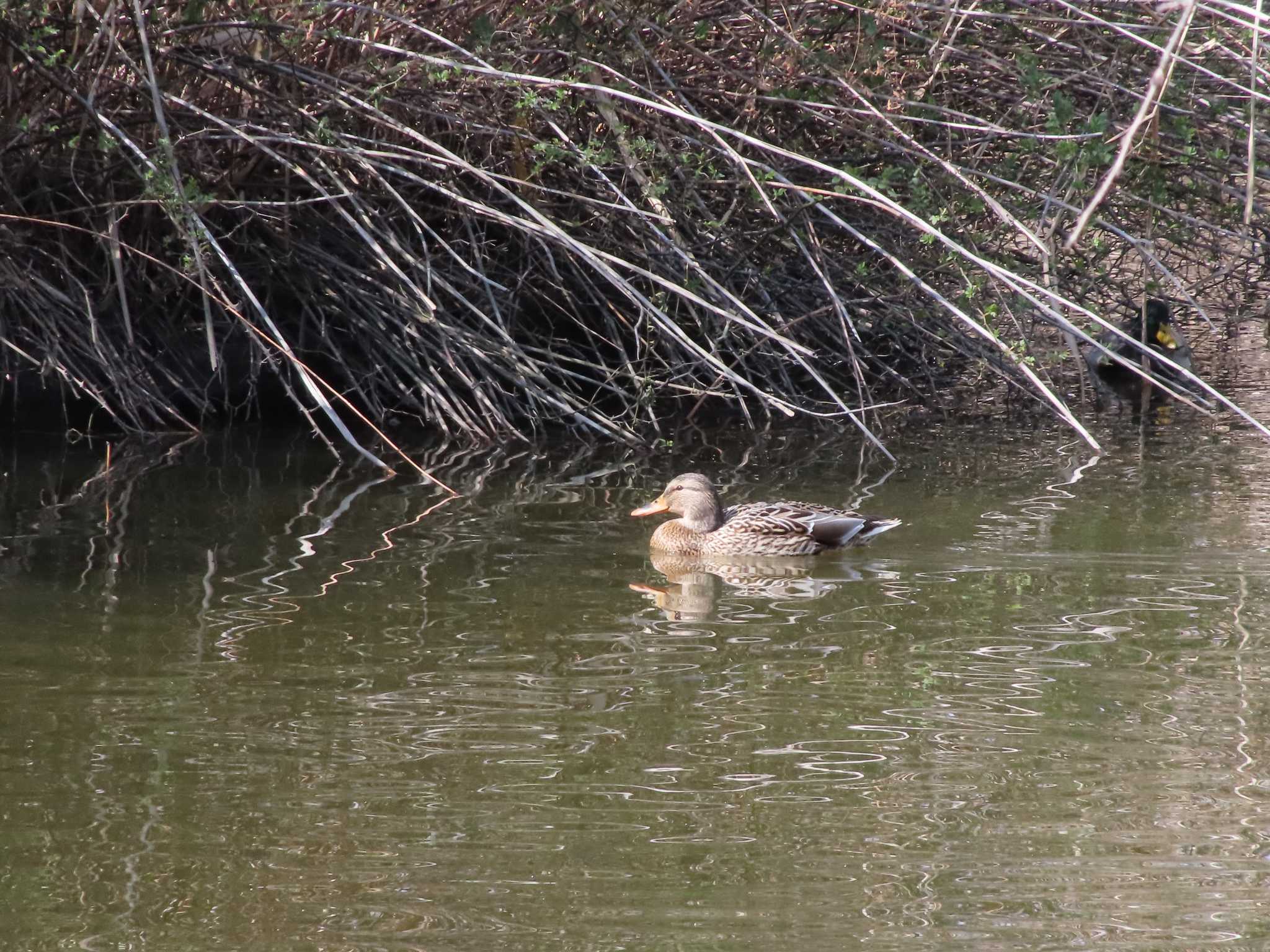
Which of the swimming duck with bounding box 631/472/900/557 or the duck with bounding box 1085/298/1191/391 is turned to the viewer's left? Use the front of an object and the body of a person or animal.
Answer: the swimming duck

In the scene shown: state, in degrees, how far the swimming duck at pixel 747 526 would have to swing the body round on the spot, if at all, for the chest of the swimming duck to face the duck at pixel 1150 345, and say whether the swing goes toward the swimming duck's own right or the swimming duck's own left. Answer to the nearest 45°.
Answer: approximately 135° to the swimming duck's own right

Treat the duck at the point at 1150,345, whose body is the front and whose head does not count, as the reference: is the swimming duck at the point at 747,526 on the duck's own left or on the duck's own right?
on the duck's own right

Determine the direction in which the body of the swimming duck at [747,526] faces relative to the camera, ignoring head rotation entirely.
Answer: to the viewer's left

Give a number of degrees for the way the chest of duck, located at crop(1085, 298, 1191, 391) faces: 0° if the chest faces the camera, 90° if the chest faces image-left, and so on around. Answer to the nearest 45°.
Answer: approximately 315°

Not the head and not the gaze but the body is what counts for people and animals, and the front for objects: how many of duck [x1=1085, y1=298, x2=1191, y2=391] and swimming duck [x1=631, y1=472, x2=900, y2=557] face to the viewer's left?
1
